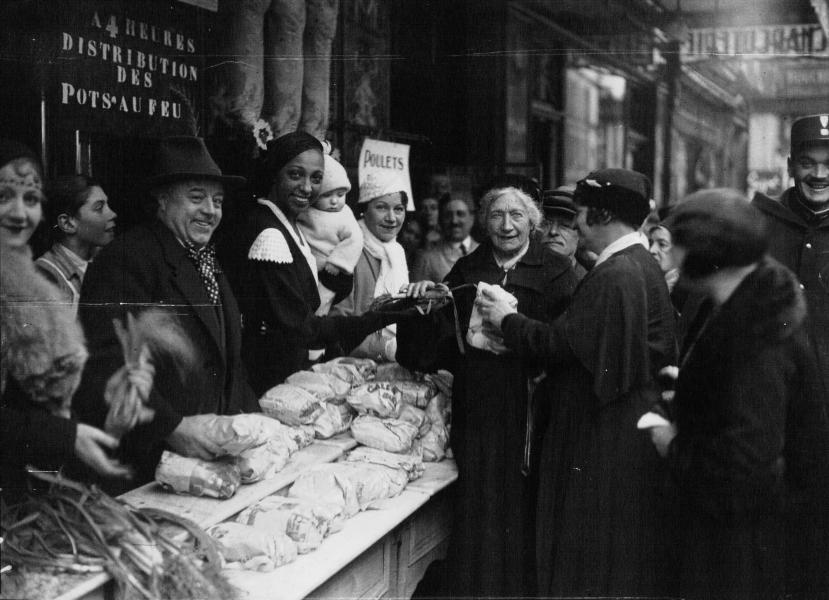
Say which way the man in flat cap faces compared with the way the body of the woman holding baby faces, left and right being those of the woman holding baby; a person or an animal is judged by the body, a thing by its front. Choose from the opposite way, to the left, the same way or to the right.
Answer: to the right

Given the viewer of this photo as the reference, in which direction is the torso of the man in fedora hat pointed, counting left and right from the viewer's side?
facing the viewer and to the right of the viewer

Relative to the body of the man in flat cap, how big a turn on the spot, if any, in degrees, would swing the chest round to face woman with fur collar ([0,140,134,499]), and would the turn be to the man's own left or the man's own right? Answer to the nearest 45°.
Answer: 0° — they already face them

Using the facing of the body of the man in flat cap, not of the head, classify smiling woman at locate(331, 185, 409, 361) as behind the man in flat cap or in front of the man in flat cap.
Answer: in front

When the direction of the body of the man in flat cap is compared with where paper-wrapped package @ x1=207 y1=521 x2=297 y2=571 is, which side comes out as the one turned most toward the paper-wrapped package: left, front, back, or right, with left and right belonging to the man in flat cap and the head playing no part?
front

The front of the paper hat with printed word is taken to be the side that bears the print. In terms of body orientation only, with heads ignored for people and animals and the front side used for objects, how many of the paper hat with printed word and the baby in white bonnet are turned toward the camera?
2

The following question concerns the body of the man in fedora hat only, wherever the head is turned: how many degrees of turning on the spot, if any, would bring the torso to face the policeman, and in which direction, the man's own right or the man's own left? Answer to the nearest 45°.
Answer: approximately 45° to the man's own left

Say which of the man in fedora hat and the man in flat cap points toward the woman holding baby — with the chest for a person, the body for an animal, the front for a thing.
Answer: the man in flat cap

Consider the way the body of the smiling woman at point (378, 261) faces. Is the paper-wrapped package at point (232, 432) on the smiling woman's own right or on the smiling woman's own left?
on the smiling woman's own right

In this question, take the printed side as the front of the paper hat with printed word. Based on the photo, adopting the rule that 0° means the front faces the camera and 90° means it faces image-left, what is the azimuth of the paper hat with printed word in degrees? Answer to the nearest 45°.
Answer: approximately 0°

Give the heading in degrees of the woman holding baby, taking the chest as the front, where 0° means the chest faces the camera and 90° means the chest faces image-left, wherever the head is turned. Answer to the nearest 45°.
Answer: approximately 315°
